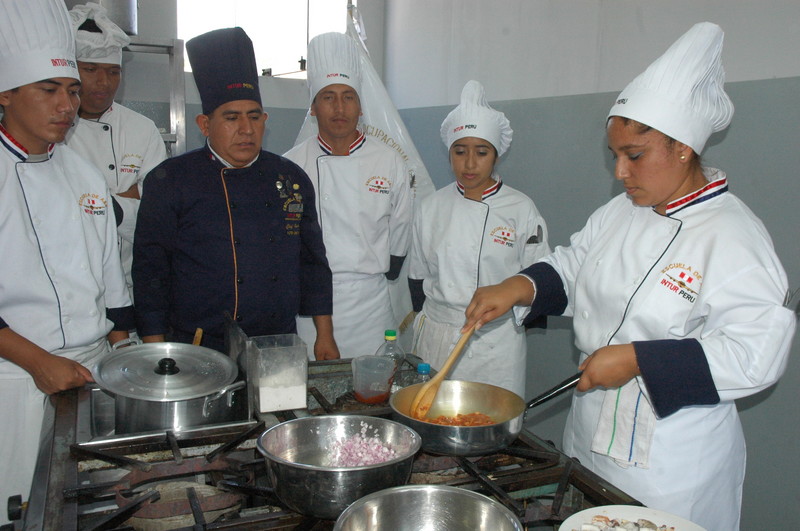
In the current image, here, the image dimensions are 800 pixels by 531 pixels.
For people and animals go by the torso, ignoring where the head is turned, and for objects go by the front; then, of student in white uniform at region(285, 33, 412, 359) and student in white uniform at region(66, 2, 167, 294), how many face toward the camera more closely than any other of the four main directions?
2

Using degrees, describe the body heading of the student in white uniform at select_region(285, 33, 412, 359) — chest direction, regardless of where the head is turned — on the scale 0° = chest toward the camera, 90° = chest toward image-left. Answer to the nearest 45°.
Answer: approximately 0°

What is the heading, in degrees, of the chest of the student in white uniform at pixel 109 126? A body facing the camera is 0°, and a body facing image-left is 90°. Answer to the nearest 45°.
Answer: approximately 0°

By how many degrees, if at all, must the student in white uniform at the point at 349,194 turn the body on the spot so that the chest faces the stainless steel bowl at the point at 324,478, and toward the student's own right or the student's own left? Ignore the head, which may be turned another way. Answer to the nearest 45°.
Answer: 0° — they already face it

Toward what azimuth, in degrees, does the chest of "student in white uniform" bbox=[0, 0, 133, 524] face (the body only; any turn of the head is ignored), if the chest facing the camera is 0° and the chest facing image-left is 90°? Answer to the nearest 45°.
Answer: approximately 315°

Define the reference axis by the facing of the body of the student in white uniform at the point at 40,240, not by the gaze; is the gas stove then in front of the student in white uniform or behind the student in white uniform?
in front

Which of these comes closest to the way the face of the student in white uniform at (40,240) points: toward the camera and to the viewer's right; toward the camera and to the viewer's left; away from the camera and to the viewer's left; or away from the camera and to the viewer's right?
toward the camera and to the viewer's right

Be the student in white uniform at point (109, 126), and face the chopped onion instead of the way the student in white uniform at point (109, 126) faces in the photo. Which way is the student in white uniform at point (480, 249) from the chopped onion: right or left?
left

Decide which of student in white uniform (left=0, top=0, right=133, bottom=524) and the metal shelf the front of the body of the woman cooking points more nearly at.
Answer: the student in white uniform

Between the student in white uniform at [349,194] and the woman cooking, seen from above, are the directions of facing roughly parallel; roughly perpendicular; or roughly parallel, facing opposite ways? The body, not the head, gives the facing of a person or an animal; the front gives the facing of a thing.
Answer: roughly perpendicular

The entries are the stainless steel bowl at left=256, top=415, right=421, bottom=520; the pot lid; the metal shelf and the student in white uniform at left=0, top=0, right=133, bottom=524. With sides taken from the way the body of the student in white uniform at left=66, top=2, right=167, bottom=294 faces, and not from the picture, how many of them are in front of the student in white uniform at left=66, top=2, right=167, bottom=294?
3

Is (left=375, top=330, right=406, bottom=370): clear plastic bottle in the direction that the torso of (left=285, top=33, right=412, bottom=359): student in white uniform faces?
yes
